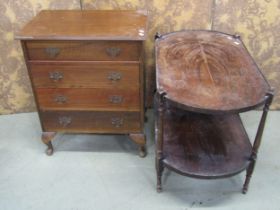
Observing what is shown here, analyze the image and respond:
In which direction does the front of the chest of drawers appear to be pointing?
toward the camera

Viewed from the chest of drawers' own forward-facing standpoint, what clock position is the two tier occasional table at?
The two tier occasional table is roughly at 10 o'clock from the chest of drawers.
